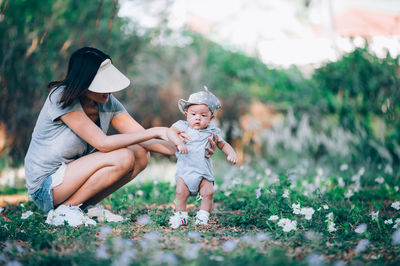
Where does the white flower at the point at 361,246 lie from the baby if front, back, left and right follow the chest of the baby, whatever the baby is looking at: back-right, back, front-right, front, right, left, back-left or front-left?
front-left

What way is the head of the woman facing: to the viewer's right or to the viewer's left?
to the viewer's right

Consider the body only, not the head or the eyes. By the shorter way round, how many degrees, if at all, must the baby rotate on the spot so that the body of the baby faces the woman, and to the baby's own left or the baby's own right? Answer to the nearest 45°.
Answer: approximately 90° to the baby's own right

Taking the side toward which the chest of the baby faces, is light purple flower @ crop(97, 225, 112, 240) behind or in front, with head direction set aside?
in front

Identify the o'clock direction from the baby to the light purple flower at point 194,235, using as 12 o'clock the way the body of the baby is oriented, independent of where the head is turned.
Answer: The light purple flower is roughly at 12 o'clock from the baby.

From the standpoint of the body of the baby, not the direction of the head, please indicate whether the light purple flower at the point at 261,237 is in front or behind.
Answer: in front

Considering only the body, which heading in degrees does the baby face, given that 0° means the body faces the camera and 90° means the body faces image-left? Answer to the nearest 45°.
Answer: approximately 0°

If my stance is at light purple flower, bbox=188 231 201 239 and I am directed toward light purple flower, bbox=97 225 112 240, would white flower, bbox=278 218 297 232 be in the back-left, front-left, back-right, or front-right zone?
back-right
